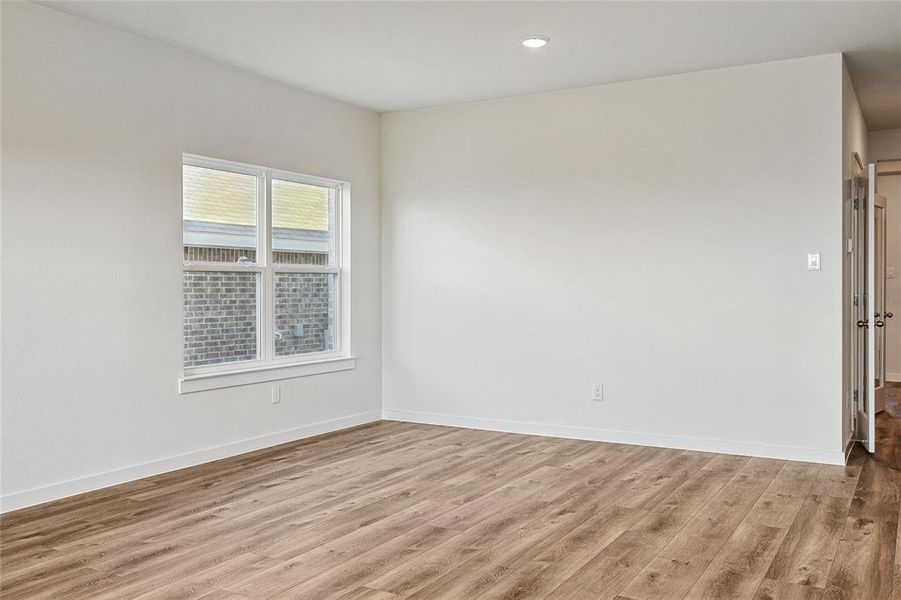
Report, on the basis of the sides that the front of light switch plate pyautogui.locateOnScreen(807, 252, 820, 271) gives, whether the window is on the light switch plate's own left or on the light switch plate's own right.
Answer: on the light switch plate's own right

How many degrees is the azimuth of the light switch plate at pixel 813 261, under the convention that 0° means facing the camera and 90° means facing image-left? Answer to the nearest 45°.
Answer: approximately 0°
